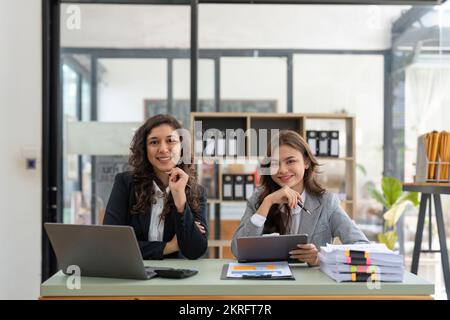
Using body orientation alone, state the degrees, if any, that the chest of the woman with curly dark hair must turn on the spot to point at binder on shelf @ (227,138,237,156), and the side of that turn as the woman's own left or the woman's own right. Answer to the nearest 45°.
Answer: approximately 180°

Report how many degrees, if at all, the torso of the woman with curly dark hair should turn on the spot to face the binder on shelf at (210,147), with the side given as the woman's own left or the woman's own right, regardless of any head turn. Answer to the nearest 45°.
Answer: approximately 180°

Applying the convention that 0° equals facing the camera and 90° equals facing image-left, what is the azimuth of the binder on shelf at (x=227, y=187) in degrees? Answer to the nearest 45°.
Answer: approximately 0°

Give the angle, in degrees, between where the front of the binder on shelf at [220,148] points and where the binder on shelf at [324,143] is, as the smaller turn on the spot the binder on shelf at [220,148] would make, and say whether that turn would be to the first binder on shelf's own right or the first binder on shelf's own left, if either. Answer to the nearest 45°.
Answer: approximately 90° to the first binder on shelf's own left

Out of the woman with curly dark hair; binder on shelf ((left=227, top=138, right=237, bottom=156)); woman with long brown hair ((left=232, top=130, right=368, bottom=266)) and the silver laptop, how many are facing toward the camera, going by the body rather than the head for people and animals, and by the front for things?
3

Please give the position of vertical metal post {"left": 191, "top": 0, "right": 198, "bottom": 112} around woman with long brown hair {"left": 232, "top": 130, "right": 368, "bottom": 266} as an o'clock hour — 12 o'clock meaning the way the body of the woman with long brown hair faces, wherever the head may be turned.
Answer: The vertical metal post is roughly at 5 o'clock from the woman with long brown hair.
